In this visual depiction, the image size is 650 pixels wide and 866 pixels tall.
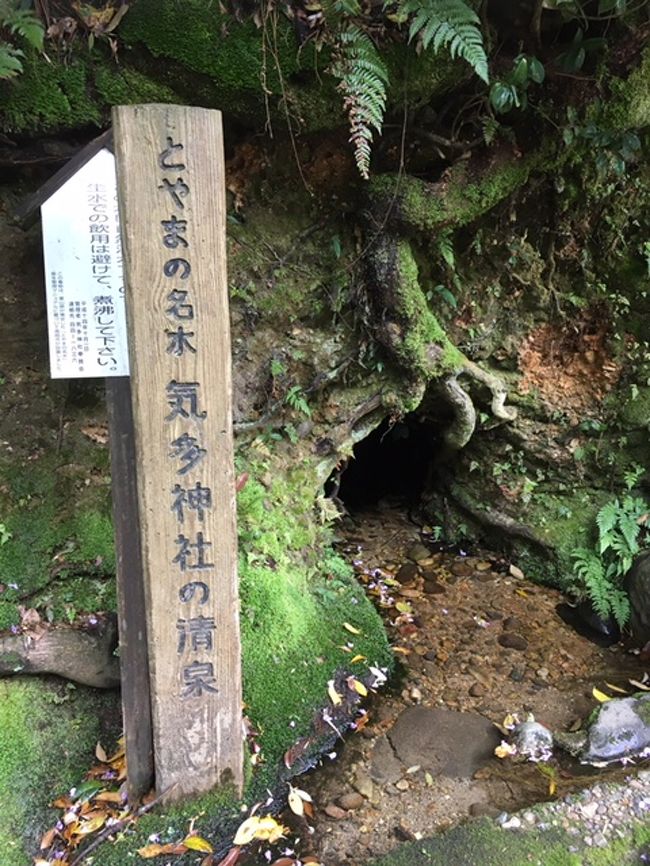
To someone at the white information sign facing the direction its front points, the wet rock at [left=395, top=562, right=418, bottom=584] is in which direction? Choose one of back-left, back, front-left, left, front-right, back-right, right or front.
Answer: back-left

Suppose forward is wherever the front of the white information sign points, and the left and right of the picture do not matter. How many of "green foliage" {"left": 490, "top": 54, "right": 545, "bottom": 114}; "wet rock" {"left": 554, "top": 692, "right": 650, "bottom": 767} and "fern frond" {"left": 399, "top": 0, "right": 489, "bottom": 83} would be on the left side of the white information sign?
3

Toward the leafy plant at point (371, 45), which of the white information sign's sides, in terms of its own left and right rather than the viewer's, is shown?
left

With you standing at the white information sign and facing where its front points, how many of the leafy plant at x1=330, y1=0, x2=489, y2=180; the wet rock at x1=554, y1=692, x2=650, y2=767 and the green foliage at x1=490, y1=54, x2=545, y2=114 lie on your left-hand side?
3

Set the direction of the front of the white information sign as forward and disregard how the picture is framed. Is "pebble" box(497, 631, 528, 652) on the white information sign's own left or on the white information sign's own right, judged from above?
on the white information sign's own left

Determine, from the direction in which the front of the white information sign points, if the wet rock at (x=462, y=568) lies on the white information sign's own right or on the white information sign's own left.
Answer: on the white information sign's own left

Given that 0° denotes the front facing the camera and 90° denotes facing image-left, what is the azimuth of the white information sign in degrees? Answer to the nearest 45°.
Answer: approximately 0°
